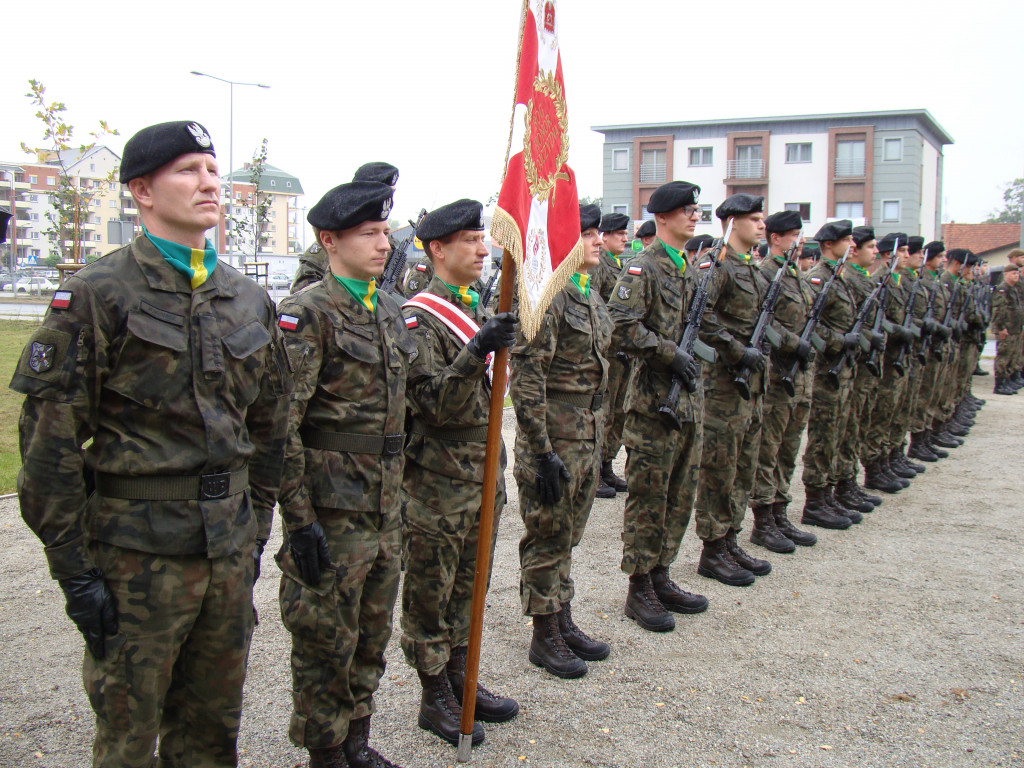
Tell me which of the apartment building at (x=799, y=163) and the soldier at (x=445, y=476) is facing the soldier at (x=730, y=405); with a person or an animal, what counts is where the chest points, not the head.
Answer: the apartment building

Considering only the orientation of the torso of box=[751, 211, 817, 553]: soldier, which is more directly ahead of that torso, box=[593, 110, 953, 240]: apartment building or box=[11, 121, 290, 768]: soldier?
the soldier

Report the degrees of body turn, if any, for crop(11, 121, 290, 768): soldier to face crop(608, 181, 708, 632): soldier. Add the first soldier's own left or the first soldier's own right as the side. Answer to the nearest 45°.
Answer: approximately 90° to the first soldier's own left

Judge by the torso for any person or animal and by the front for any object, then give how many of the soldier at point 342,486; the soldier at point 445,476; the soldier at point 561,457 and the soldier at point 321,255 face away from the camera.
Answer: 0

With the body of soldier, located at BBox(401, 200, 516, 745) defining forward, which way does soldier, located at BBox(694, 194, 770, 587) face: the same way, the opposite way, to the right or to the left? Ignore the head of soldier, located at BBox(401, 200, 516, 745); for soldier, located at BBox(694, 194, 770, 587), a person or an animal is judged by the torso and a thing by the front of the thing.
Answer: the same way

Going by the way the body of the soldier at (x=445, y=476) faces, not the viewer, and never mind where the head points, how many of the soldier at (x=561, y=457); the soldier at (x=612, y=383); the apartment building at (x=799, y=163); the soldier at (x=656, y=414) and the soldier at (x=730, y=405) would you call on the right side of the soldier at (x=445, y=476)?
0

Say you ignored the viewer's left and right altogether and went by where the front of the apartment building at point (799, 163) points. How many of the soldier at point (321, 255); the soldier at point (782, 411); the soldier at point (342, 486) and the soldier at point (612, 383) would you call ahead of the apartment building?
4

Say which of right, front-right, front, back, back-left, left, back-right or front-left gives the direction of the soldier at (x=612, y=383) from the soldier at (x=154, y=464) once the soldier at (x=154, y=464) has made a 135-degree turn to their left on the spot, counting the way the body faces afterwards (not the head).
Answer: front-right

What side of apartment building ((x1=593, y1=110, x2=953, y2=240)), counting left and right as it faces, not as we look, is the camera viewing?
front

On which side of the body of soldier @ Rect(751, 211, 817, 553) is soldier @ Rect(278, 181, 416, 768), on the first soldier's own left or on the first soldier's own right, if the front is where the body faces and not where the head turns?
on the first soldier's own right

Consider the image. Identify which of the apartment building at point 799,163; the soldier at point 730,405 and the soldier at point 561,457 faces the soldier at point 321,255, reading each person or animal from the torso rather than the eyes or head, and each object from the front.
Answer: the apartment building

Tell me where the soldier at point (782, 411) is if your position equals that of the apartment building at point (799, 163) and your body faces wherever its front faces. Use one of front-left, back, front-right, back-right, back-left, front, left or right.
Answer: front

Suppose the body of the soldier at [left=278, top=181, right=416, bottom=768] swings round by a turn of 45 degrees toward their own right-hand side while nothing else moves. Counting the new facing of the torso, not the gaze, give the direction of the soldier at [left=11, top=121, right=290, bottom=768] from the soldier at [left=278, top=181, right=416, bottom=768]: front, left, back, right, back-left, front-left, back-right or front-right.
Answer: front-right
